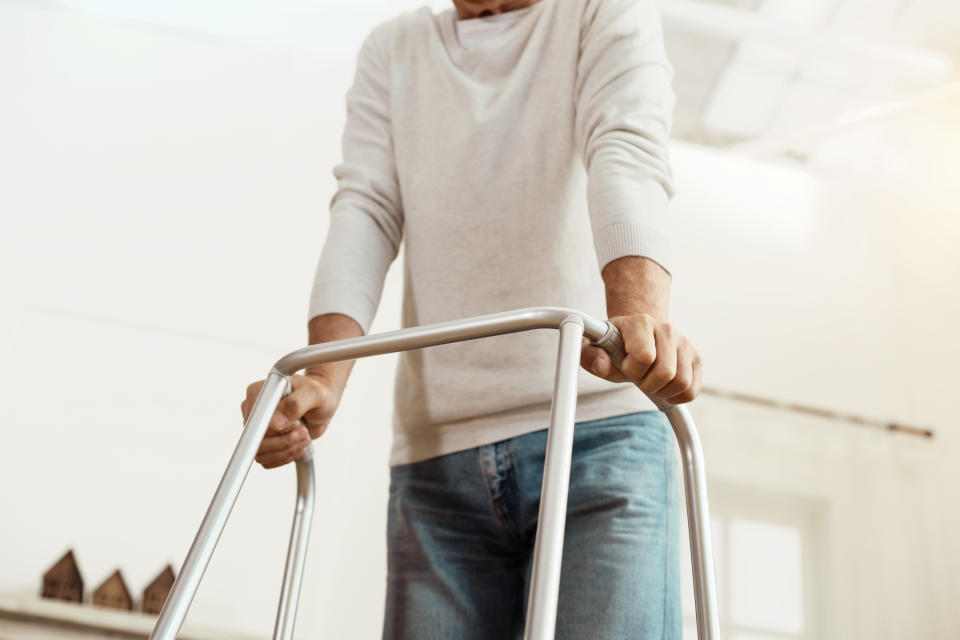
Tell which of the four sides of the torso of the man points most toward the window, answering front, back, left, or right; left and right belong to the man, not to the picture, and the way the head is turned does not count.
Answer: back

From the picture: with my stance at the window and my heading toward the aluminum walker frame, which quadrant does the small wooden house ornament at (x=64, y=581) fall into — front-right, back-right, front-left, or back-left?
front-right

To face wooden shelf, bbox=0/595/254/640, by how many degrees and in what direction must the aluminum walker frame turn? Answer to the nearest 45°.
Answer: approximately 90° to its right

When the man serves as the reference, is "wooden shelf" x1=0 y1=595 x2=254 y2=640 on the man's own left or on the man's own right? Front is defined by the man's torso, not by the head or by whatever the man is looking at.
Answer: on the man's own right

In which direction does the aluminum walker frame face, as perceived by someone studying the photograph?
facing the viewer and to the left of the viewer

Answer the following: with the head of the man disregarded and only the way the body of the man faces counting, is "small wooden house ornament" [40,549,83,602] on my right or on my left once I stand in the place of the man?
on my right

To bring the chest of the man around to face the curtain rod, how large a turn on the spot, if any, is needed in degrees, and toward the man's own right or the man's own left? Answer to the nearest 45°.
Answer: approximately 180°

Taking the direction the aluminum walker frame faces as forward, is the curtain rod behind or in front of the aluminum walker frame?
behind

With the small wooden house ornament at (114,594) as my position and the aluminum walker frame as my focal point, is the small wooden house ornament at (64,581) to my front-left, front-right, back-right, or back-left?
back-right

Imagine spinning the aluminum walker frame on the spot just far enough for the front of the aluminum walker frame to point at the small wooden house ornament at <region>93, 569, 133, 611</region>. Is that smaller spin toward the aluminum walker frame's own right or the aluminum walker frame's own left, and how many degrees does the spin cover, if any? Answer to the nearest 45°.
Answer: approximately 90° to the aluminum walker frame's own right

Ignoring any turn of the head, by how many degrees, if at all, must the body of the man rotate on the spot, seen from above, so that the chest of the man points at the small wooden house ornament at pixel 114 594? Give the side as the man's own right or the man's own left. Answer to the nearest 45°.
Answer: approximately 90° to the man's own right
